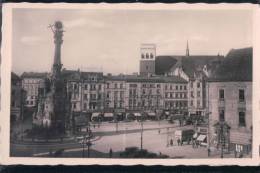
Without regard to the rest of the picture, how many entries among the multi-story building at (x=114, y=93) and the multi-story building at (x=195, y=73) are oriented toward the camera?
2

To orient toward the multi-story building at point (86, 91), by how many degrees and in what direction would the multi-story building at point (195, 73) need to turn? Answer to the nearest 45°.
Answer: approximately 90° to its right

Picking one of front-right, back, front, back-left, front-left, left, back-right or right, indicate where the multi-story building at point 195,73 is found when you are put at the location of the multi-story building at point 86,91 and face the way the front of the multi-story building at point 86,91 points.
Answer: left

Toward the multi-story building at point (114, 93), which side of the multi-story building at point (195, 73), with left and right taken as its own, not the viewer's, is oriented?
right

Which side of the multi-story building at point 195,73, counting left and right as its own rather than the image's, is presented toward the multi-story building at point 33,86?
right

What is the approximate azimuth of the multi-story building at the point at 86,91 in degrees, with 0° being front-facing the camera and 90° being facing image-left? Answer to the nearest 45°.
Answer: approximately 0°

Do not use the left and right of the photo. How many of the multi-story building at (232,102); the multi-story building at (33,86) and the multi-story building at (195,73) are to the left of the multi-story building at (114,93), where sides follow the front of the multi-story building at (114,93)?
2
